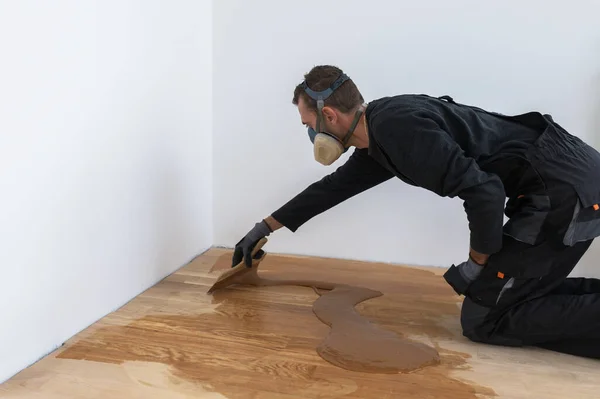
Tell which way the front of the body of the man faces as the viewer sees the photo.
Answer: to the viewer's left
